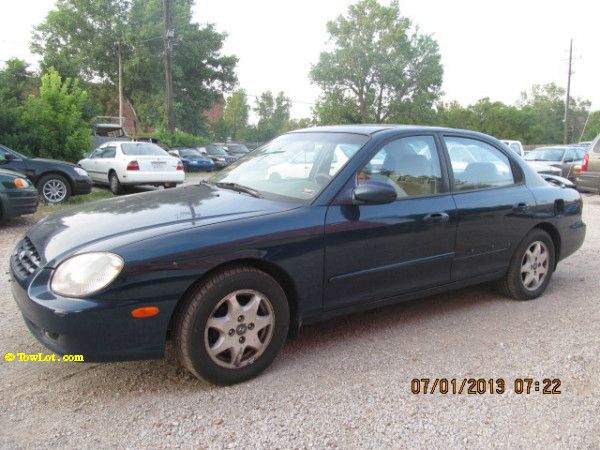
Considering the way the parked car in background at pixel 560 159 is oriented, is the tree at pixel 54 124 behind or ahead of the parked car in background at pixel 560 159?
ahead

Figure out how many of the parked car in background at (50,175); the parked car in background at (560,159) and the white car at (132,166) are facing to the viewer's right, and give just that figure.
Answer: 1

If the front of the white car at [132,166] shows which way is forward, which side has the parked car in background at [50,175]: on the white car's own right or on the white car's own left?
on the white car's own left

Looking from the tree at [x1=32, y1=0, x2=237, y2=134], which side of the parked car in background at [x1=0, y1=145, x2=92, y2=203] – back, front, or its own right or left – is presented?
left

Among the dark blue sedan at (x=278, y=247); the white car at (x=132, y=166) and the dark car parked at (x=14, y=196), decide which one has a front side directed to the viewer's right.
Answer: the dark car parked

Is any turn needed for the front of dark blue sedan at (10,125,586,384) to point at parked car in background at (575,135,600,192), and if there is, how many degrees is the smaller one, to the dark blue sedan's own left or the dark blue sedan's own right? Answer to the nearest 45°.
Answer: approximately 180°

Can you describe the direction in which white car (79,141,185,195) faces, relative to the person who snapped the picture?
facing away from the viewer and to the left of the viewer

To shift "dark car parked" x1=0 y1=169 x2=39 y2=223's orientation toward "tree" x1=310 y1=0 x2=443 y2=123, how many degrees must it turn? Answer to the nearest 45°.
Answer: approximately 45° to its left

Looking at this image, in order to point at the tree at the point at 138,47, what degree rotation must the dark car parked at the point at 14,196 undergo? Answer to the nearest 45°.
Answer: approximately 90° to its left

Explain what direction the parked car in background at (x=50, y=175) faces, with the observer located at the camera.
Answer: facing to the right of the viewer

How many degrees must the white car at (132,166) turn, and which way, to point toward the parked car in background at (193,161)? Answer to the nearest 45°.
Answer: approximately 45° to its right

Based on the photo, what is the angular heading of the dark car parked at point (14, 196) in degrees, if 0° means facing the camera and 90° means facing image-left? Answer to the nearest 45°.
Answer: approximately 270°
